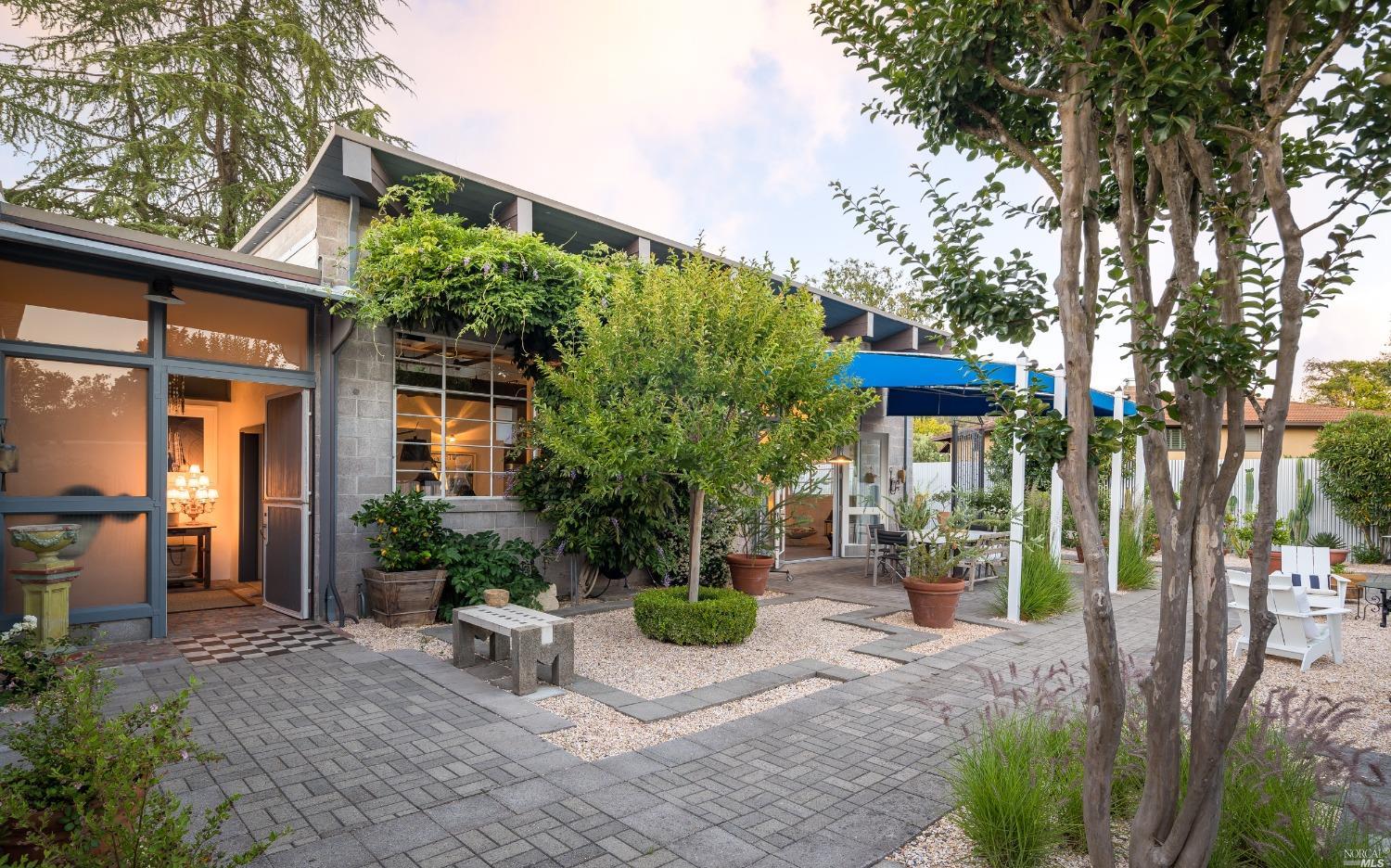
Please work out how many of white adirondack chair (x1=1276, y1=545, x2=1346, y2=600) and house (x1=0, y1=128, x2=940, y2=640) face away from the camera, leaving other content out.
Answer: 0

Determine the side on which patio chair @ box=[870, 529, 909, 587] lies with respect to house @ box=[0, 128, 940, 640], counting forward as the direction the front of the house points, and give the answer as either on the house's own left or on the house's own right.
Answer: on the house's own left

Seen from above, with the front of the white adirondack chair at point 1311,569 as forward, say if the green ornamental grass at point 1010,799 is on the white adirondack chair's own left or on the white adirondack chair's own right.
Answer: on the white adirondack chair's own right

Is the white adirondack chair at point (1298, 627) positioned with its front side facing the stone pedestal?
no

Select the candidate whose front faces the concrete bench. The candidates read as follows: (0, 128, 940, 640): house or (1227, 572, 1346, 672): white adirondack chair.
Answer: the house

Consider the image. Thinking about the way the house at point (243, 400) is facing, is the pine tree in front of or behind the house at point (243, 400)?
behind

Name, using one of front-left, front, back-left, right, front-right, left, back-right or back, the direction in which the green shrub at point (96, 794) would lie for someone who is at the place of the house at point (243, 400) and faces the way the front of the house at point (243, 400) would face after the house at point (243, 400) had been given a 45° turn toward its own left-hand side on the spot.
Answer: right

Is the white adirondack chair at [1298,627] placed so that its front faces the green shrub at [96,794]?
no

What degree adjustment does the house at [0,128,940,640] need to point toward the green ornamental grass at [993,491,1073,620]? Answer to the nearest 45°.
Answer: approximately 45° to its left

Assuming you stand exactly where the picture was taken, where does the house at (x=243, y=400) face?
facing the viewer and to the right of the viewer

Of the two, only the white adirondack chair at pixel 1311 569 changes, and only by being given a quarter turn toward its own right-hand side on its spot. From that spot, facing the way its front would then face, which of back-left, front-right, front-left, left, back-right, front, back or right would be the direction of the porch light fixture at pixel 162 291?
front

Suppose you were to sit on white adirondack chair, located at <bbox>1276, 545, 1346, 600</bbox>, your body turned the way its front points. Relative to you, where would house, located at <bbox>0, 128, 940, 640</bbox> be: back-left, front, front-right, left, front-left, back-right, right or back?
right

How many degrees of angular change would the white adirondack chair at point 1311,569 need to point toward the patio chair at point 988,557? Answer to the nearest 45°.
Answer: approximately 135° to its right
